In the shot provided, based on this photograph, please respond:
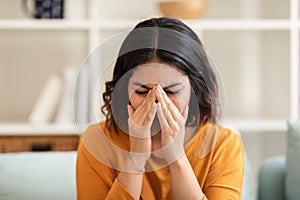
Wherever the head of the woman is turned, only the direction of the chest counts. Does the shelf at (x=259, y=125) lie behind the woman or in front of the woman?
behind

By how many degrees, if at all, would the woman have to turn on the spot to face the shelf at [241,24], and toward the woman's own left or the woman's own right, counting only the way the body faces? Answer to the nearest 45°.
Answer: approximately 180°

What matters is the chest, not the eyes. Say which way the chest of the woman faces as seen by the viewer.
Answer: toward the camera

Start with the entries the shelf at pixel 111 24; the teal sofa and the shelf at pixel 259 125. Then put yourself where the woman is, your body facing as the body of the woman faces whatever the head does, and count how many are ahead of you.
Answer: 0

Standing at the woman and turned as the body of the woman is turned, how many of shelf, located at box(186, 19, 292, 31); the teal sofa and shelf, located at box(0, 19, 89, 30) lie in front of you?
0

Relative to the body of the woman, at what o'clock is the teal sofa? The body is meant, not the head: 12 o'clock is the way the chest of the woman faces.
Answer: The teal sofa is roughly at 7 o'clock from the woman.

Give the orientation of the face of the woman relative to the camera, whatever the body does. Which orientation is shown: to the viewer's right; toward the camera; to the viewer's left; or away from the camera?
toward the camera

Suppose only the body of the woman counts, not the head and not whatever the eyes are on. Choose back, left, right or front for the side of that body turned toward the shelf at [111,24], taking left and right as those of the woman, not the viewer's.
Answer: back

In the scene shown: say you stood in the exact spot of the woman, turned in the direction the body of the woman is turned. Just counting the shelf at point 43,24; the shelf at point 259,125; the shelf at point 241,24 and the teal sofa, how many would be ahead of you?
0
